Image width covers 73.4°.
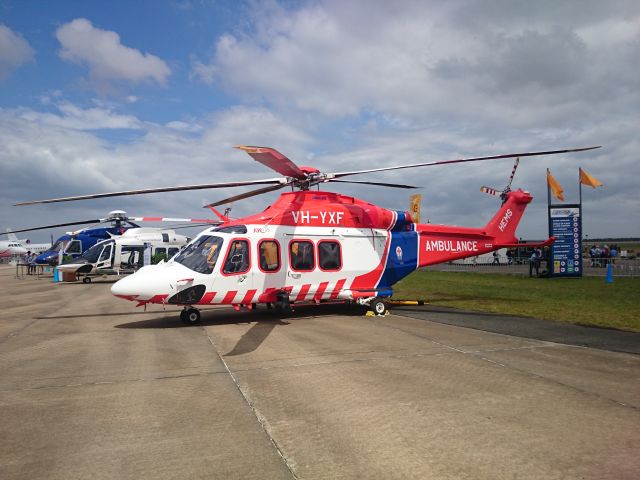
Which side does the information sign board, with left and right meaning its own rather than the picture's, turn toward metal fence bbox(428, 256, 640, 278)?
back

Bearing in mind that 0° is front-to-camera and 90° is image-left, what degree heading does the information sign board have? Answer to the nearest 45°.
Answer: approximately 0°

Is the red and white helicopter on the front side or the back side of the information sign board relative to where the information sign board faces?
on the front side

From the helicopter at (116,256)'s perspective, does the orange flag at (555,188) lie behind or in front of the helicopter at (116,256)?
behind

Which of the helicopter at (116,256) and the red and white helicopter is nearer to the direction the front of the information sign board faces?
the red and white helicopter

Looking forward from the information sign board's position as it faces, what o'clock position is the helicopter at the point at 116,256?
The helicopter is roughly at 2 o'clock from the information sign board.

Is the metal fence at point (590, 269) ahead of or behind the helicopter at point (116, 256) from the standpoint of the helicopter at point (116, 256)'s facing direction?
behind

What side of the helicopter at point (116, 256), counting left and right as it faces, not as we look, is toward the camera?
left

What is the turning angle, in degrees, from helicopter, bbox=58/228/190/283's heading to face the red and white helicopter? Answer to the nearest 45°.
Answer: approximately 90° to its left

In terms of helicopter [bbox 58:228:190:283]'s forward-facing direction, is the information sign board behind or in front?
behind
